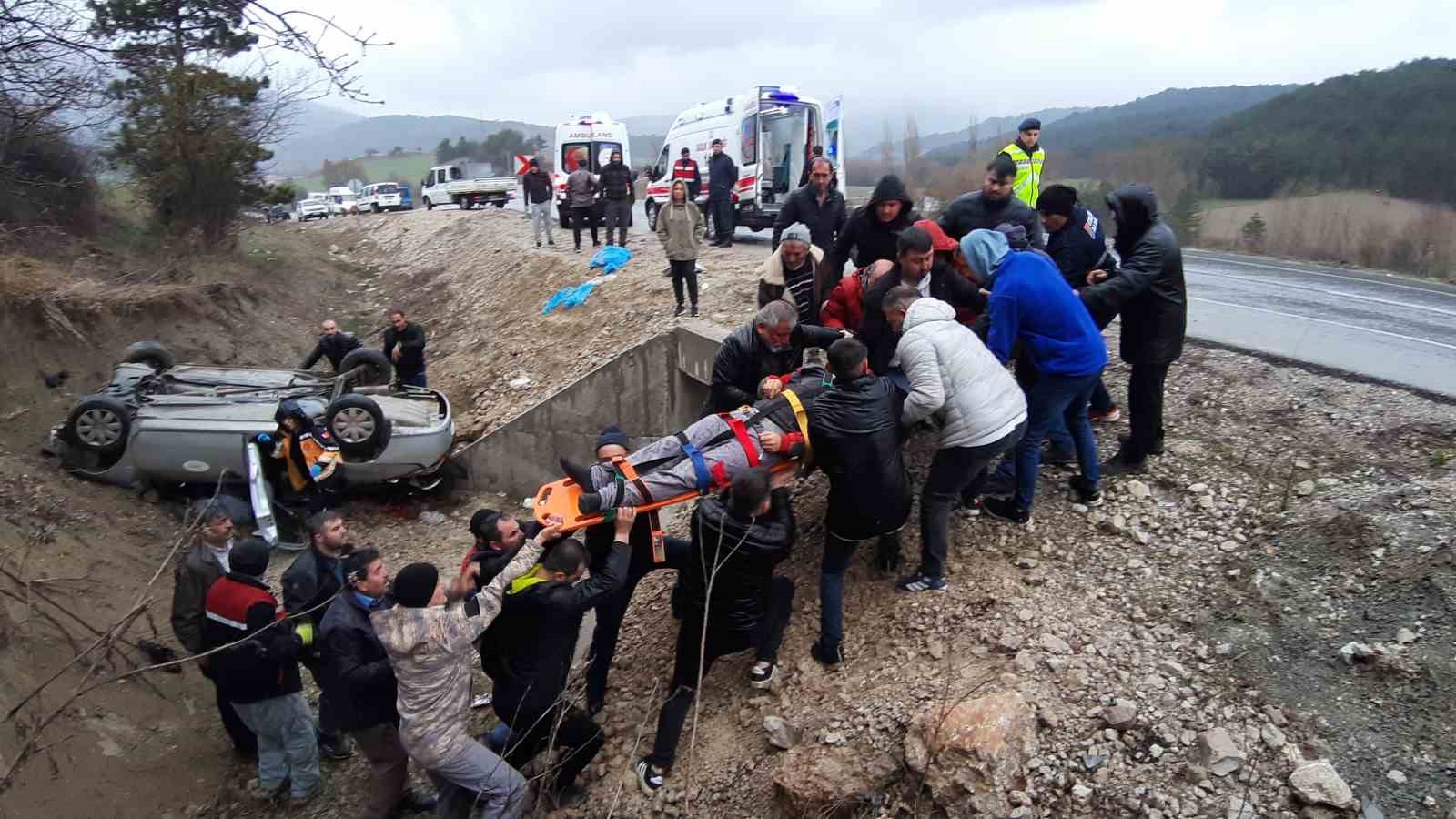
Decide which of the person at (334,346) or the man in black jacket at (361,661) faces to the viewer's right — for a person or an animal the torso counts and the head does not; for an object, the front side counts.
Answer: the man in black jacket

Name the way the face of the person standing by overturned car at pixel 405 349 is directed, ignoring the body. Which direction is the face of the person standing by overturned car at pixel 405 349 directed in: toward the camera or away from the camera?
toward the camera

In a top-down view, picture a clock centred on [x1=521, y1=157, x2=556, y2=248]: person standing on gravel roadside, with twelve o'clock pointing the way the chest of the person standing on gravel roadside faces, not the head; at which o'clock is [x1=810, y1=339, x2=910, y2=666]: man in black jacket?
The man in black jacket is roughly at 12 o'clock from the person standing on gravel roadside.

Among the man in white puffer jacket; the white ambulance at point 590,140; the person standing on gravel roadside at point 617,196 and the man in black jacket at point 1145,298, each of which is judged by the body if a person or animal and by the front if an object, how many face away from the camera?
1

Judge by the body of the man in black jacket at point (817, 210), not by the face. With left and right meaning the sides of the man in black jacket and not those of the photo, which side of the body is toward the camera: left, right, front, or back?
front

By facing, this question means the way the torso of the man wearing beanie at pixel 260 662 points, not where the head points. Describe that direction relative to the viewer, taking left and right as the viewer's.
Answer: facing away from the viewer and to the right of the viewer

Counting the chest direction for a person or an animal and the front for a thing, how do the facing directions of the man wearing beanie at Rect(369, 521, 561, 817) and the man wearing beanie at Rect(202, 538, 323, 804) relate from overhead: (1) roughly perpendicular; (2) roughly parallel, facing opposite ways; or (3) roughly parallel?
roughly parallel

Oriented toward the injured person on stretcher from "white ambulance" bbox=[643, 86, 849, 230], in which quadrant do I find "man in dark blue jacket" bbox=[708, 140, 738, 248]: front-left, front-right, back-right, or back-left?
front-right

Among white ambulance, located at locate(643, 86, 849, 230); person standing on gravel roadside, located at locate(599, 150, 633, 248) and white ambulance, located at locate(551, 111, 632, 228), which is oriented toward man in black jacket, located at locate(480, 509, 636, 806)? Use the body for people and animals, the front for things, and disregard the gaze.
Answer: the person standing on gravel roadside

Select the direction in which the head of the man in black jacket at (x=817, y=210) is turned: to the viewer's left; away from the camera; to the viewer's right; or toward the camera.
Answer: toward the camera

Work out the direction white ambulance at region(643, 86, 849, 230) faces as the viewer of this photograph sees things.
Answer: facing away from the viewer and to the left of the viewer

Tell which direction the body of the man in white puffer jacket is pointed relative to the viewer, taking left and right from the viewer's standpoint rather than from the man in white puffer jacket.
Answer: facing to the left of the viewer

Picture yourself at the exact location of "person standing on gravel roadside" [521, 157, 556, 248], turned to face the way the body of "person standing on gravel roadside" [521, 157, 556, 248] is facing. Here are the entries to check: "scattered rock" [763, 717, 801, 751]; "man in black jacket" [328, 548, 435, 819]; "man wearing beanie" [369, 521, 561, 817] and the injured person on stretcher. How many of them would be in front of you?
4

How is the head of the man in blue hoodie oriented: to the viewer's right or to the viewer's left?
to the viewer's left
